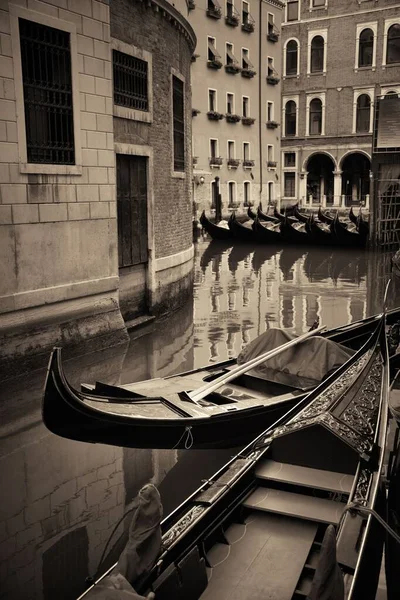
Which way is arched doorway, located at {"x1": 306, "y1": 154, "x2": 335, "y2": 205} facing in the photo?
toward the camera

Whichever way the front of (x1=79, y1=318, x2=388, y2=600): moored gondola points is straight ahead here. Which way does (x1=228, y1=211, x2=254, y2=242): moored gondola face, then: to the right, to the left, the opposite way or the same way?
the opposite way

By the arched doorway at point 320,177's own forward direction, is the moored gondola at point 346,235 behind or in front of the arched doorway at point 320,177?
in front

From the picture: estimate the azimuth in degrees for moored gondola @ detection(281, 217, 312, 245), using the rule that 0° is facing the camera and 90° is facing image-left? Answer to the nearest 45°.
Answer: approximately 45°

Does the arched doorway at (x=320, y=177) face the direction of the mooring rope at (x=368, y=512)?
yes

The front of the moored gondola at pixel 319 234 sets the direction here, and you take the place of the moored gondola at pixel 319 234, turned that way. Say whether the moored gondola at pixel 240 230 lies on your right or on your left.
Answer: on your right

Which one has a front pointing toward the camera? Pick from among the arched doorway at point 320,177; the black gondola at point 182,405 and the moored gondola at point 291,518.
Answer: the arched doorway

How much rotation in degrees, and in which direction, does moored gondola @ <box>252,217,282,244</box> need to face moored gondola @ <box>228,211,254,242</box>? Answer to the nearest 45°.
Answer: approximately 45° to its right

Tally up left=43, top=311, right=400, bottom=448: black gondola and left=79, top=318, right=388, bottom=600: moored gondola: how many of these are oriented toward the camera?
0

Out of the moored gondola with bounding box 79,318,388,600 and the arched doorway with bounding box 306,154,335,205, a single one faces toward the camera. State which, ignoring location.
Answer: the arched doorway

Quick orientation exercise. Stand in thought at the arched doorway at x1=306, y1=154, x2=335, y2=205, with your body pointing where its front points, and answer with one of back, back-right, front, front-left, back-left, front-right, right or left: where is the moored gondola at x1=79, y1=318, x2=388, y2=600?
front

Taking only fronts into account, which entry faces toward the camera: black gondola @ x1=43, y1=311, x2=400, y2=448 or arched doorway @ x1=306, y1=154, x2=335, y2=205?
the arched doorway

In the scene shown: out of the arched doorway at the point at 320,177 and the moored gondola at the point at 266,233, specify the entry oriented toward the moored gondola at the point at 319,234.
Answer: the arched doorway

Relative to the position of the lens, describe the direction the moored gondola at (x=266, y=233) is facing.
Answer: facing the viewer and to the left of the viewer

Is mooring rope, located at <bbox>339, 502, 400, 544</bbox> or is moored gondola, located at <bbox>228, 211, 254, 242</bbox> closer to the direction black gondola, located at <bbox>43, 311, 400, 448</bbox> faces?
the moored gondola
